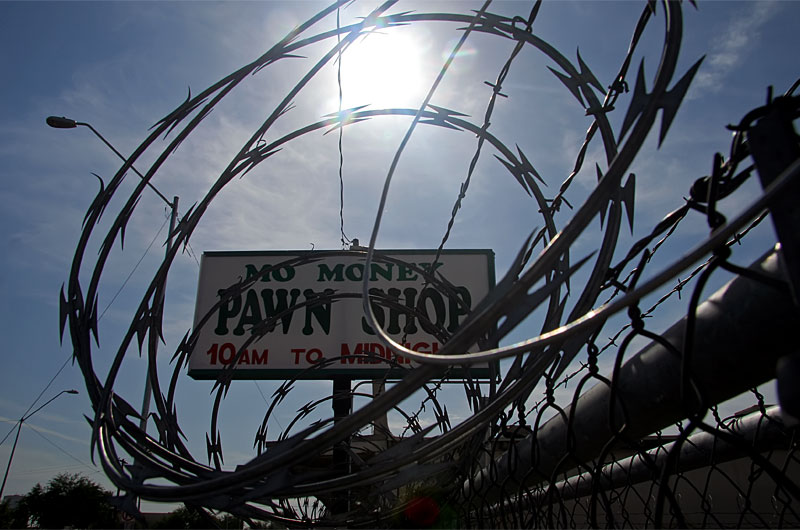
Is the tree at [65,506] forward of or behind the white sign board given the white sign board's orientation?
behind

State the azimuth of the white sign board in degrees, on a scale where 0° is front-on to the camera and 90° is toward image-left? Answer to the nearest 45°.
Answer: approximately 0°

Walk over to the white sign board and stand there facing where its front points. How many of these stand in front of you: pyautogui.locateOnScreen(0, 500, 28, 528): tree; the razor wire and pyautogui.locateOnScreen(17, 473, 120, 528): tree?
1

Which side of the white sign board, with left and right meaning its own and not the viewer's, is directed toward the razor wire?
front

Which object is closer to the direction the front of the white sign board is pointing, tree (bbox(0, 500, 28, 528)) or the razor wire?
the razor wire

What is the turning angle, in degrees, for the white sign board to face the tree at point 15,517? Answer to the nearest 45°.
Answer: approximately 135° to its right

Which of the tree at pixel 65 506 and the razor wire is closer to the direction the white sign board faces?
the razor wire
